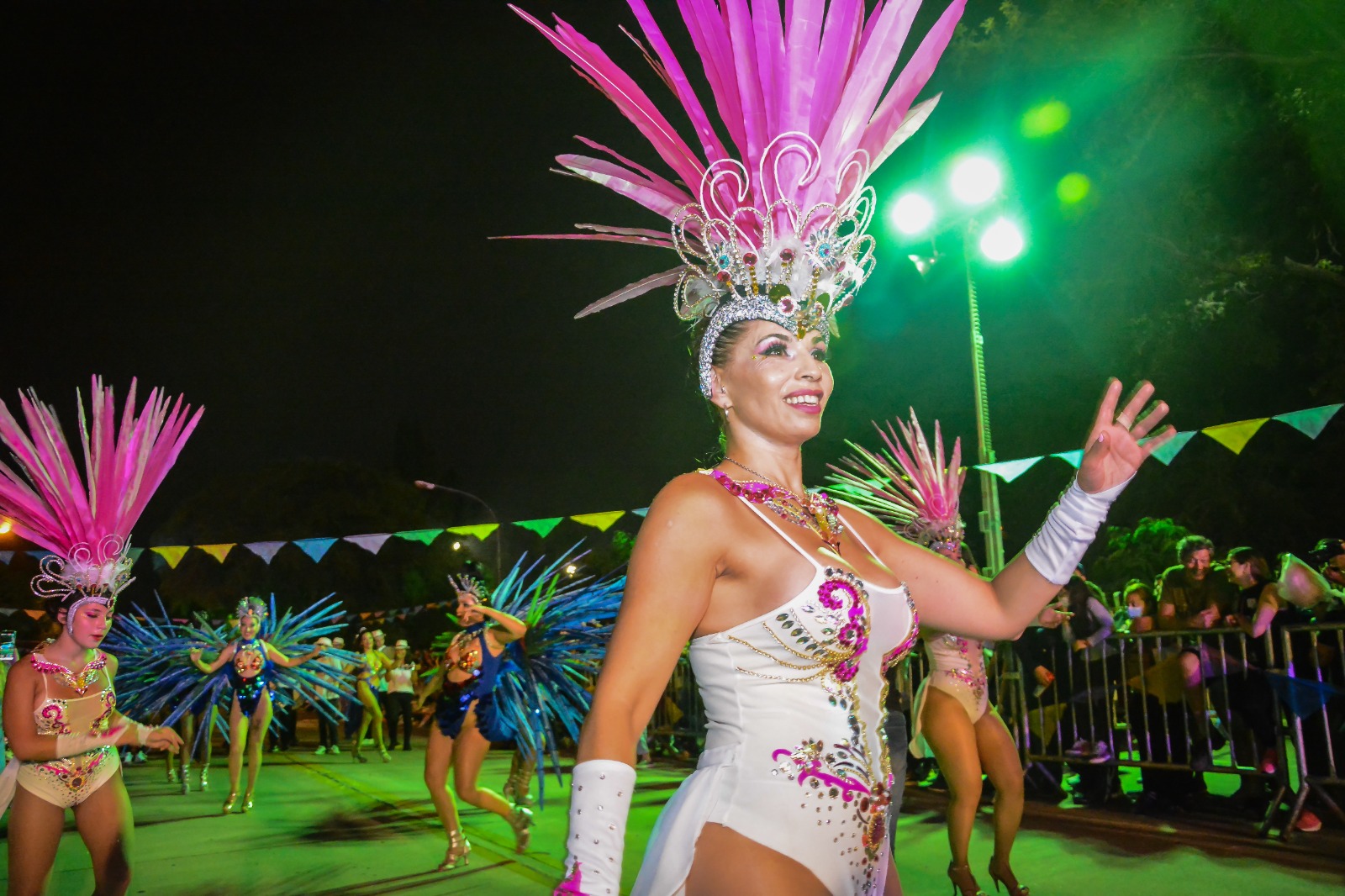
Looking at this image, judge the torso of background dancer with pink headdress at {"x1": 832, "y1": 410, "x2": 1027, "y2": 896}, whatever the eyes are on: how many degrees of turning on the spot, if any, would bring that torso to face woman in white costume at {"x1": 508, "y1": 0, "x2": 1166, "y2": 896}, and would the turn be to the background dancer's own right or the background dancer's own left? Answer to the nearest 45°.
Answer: approximately 45° to the background dancer's own right

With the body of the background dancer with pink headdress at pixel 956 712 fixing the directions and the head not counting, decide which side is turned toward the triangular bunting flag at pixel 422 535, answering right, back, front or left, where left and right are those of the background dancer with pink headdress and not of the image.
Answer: back

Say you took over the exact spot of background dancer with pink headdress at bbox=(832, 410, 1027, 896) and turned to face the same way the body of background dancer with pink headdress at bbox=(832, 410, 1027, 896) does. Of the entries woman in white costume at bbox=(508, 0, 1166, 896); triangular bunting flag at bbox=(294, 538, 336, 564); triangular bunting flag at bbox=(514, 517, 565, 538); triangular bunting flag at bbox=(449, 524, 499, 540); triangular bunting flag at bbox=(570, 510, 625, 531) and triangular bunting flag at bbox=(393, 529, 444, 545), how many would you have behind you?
5

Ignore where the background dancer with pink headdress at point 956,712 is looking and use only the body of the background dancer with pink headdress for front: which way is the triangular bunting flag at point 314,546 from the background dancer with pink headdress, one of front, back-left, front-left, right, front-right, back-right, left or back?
back

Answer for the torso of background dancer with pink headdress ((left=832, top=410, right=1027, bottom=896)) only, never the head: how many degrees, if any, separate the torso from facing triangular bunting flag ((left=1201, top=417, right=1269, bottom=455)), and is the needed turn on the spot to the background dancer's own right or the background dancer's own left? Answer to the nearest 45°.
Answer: approximately 90° to the background dancer's own left

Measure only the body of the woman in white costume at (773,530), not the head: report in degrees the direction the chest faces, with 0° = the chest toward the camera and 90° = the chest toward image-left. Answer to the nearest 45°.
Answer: approximately 315°

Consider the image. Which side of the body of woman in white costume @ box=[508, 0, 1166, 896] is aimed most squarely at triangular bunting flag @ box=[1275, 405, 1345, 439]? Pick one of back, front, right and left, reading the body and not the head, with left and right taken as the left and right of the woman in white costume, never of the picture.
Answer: left

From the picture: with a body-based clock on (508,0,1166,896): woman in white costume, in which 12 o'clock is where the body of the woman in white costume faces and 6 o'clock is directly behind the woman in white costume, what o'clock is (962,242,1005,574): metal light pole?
The metal light pole is roughly at 8 o'clock from the woman in white costume.

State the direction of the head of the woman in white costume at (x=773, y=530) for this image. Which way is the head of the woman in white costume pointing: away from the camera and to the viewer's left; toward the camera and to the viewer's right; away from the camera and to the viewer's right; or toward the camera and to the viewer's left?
toward the camera and to the viewer's right
